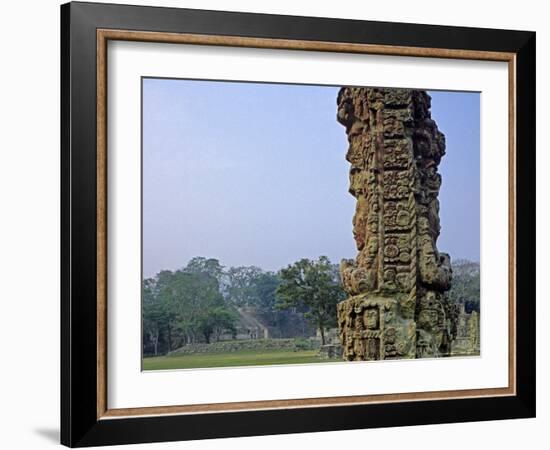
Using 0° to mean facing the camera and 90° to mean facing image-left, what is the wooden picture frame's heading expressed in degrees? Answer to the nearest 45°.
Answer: approximately 315°

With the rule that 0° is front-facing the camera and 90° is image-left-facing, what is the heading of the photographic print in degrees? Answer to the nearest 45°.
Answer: approximately 315°
